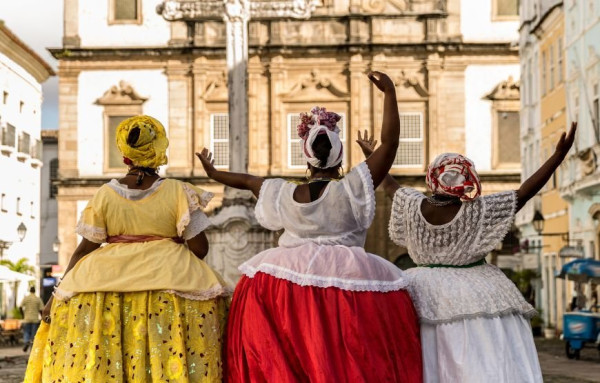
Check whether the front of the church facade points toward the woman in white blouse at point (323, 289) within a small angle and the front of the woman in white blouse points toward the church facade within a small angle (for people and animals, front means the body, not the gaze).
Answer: yes

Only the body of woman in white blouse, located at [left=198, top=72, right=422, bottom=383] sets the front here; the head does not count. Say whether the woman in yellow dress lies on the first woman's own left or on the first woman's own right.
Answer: on the first woman's own left

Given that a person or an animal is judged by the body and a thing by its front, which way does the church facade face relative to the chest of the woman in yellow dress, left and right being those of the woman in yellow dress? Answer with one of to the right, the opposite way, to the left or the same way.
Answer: the opposite way

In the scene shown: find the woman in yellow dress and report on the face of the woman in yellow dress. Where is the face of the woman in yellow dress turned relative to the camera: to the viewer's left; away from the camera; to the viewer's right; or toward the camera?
away from the camera

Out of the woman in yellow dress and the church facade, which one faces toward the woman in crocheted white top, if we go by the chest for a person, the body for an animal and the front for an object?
the church facade

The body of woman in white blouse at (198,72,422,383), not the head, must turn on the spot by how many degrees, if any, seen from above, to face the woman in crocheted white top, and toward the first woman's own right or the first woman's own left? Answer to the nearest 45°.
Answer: approximately 90° to the first woman's own right

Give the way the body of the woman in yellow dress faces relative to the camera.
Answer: away from the camera

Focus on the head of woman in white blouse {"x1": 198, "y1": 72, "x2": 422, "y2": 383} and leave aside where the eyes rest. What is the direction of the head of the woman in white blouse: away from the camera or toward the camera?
away from the camera

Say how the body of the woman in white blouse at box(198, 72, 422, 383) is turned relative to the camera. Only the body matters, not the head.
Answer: away from the camera

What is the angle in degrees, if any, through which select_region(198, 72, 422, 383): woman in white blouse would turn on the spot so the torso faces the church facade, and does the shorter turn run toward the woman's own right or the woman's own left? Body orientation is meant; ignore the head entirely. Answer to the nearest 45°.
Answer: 0° — they already face it

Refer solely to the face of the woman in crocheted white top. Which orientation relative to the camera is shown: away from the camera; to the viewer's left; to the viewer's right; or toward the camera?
away from the camera

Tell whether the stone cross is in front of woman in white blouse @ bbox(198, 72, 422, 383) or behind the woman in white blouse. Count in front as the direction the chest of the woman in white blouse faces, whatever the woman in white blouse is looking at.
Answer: in front

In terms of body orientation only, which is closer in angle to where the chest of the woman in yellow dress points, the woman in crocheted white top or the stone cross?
the stone cross
